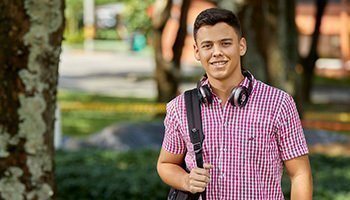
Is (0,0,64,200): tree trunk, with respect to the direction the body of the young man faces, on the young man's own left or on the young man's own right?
on the young man's own right

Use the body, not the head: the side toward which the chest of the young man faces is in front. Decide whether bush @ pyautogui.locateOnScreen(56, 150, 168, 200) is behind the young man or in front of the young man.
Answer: behind

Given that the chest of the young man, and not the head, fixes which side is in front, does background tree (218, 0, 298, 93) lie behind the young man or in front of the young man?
behind

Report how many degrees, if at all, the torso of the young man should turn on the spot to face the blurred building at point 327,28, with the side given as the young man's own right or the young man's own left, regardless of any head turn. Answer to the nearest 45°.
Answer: approximately 180°

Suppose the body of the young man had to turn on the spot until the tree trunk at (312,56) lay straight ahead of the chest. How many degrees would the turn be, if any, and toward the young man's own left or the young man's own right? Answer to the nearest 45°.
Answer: approximately 180°

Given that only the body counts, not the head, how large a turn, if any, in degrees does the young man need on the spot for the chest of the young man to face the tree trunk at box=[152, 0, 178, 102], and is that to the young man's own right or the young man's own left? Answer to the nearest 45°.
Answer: approximately 180°

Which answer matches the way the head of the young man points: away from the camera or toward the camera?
toward the camera

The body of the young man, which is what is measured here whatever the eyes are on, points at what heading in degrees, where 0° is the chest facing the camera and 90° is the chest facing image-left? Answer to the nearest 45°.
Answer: approximately 0°
